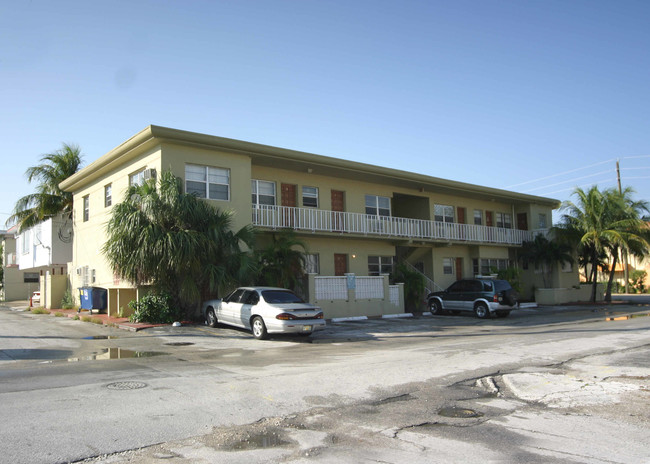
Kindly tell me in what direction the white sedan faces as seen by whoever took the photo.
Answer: facing away from the viewer and to the left of the viewer

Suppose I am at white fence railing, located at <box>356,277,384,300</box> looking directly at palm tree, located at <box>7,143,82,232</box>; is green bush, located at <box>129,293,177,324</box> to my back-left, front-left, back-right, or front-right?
front-left

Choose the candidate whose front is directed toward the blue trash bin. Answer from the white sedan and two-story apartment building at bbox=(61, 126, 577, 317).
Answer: the white sedan

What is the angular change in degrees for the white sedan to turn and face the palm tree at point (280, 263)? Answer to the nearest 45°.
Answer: approximately 45° to its right

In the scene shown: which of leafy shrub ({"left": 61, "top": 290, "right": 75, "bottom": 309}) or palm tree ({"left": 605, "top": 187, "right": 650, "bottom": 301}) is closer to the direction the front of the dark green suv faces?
the leafy shrub

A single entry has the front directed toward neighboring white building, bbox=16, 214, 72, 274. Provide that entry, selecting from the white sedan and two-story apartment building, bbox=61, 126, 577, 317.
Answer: the white sedan

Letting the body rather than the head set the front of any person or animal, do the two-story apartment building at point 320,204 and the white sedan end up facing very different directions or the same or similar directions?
very different directions

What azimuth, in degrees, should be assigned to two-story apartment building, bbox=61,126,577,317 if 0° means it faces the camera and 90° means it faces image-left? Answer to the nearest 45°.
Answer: approximately 315°
